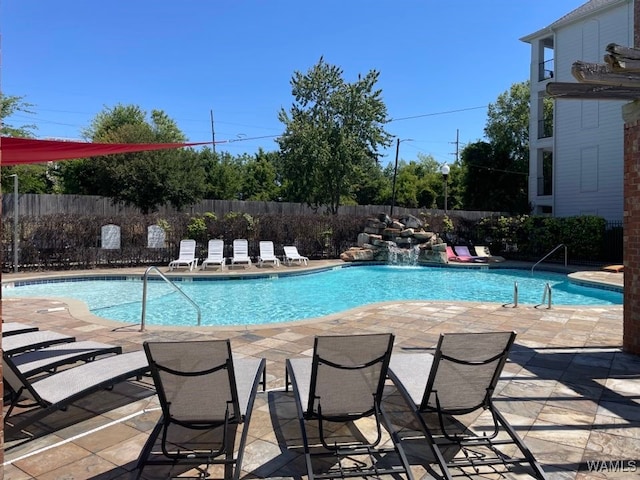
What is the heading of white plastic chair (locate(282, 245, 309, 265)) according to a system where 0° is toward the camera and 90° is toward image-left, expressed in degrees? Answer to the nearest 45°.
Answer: approximately 315°

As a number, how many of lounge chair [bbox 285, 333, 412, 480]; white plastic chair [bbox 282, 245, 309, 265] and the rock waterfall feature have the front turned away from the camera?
1

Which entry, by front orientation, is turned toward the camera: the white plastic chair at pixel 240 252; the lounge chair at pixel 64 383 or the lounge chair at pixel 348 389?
the white plastic chair

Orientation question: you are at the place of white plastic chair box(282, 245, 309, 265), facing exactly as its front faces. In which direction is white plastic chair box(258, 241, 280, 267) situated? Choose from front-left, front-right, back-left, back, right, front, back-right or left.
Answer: right

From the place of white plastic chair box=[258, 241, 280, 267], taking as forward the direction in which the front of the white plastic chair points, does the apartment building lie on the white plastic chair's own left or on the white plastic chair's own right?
on the white plastic chair's own left

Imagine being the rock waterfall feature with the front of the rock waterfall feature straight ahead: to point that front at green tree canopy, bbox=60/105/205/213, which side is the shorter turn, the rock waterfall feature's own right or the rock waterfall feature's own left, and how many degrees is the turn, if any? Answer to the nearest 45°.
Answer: approximately 90° to the rock waterfall feature's own right

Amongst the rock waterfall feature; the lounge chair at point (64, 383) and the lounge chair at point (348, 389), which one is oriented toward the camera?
the rock waterfall feature

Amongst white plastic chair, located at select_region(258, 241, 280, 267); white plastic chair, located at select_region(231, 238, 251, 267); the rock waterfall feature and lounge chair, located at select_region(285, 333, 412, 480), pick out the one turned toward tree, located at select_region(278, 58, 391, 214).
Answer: the lounge chair

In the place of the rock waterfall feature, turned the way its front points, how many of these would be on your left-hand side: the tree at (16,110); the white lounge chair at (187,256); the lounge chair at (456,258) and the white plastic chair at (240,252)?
1

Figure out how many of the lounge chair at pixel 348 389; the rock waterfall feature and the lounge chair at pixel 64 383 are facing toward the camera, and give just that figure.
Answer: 1

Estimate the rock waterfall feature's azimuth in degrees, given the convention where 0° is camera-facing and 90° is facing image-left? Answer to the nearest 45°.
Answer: approximately 0°
